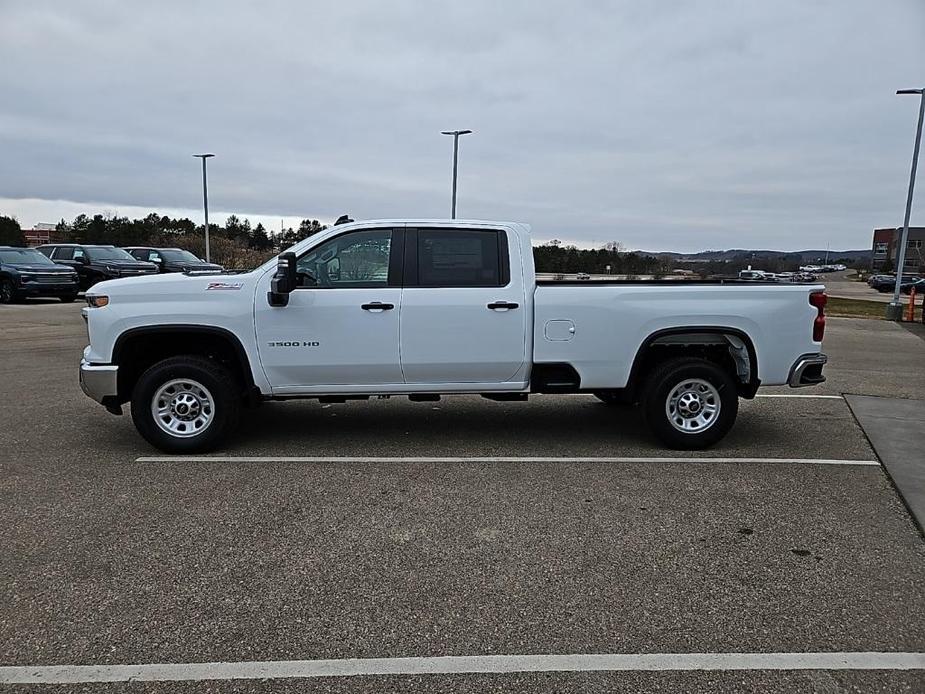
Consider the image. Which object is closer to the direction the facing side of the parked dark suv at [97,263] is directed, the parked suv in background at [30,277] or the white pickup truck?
the white pickup truck

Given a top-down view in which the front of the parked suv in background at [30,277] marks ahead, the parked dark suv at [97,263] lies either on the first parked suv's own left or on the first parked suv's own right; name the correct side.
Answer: on the first parked suv's own left

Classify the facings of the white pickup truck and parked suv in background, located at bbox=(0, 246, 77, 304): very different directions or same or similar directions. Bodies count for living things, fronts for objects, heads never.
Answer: very different directions

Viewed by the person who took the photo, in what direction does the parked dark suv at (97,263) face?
facing the viewer and to the right of the viewer

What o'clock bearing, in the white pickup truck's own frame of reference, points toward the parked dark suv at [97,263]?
The parked dark suv is roughly at 2 o'clock from the white pickup truck.

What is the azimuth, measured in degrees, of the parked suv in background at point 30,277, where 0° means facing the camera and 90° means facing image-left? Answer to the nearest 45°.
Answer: approximately 315°

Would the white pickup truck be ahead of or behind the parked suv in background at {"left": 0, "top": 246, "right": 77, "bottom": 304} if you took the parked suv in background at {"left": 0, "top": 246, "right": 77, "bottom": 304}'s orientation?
ahead

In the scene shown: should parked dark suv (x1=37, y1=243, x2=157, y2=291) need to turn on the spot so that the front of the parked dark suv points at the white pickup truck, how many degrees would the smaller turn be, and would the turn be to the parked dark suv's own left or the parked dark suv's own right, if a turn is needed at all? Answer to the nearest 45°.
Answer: approximately 45° to the parked dark suv's own right

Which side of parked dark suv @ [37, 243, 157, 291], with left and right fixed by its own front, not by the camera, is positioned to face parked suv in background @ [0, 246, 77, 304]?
right

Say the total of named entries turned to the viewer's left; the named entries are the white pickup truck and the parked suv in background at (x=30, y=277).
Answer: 1

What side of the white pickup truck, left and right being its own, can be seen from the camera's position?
left

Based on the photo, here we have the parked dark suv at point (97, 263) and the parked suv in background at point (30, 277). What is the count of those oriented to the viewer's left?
0
